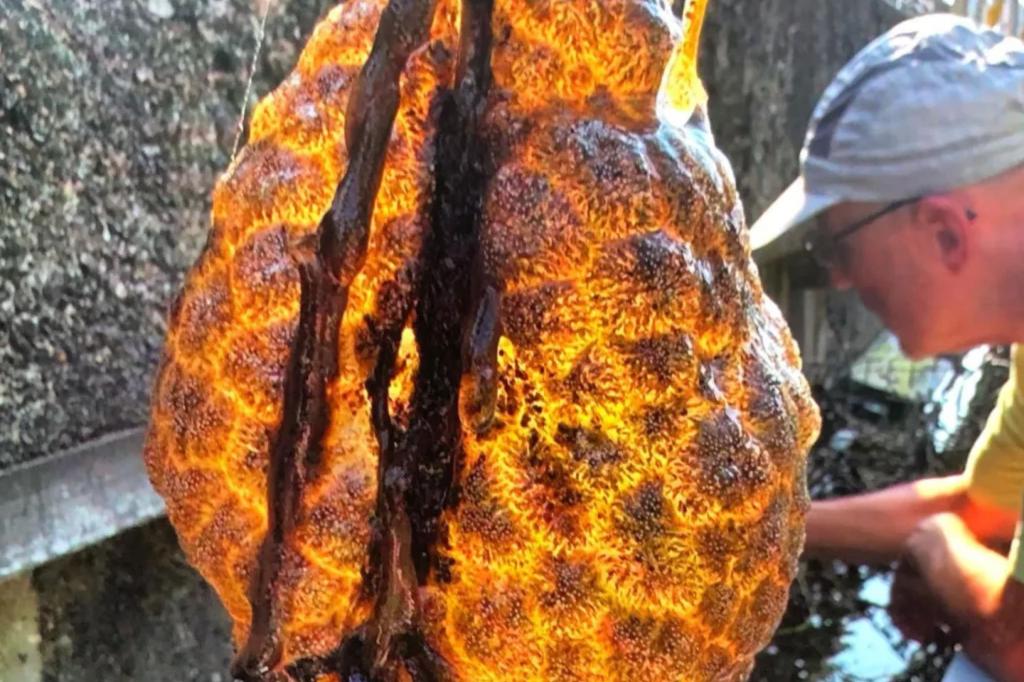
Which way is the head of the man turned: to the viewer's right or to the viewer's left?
to the viewer's left

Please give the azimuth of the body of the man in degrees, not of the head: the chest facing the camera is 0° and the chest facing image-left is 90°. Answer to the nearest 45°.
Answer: approximately 90°

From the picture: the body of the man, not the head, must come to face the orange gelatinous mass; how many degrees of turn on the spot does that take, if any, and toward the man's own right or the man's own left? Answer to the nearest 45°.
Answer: approximately 90° to the man's own left
